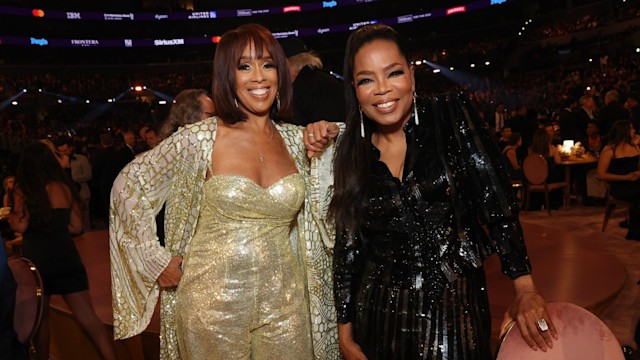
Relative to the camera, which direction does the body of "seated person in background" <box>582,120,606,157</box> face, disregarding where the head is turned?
toward the camera

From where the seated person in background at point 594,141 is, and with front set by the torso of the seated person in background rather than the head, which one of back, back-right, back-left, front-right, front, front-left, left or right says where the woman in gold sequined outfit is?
front

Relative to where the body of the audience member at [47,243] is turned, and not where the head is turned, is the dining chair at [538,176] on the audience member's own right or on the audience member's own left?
on the audience member's own right

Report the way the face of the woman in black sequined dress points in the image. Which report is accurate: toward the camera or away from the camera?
toward the camera

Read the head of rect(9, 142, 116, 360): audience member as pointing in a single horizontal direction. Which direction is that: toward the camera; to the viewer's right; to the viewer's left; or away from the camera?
away from the camera

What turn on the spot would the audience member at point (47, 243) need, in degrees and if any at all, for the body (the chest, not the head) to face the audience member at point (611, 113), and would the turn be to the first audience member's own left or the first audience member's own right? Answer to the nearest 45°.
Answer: approximately 90° to the first audience member's own right

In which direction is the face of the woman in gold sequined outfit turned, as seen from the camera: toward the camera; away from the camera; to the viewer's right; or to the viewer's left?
toward the camera
